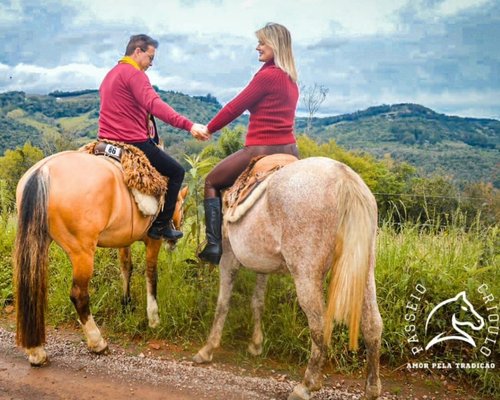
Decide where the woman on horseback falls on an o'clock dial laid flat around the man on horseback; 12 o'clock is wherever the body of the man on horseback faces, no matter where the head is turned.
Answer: The woman on horseback is roughly at 1 o'clock from the man on horseback.

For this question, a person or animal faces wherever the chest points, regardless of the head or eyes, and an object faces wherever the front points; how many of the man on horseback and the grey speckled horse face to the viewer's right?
1

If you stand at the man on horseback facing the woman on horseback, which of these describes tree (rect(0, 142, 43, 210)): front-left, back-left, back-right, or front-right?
back-left

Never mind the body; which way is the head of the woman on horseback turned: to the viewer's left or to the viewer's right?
to the viewer's left

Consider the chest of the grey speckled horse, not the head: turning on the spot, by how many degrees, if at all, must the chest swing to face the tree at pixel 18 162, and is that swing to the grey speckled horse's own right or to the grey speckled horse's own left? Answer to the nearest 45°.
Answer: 0° — it already faces it

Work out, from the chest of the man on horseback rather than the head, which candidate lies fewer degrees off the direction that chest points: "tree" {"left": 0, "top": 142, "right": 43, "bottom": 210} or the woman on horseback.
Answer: the woman on horseback

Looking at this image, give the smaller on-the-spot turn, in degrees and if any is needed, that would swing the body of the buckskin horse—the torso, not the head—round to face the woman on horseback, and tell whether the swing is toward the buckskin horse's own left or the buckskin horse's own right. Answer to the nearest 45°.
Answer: approximately 45° to the buckskin horse's own right

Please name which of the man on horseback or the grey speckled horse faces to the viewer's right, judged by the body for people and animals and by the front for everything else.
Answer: the man on horseback

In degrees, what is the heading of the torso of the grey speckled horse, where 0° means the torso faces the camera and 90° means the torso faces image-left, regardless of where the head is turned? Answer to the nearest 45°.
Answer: approximately 135°

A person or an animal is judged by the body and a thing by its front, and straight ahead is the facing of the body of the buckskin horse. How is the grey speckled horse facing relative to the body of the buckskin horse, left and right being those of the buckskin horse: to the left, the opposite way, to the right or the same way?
to the left

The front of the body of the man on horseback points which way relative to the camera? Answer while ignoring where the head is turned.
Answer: to the viewer's right

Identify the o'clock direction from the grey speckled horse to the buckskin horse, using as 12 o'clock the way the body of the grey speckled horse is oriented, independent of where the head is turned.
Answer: The buckskin horse is roughly at 11 o'clock from the grey speckled horse.

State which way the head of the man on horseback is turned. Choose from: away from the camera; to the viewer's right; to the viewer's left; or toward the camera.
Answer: to the viewer's right

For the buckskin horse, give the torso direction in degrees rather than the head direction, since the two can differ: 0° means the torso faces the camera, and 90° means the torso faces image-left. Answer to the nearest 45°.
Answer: approximately 225°
